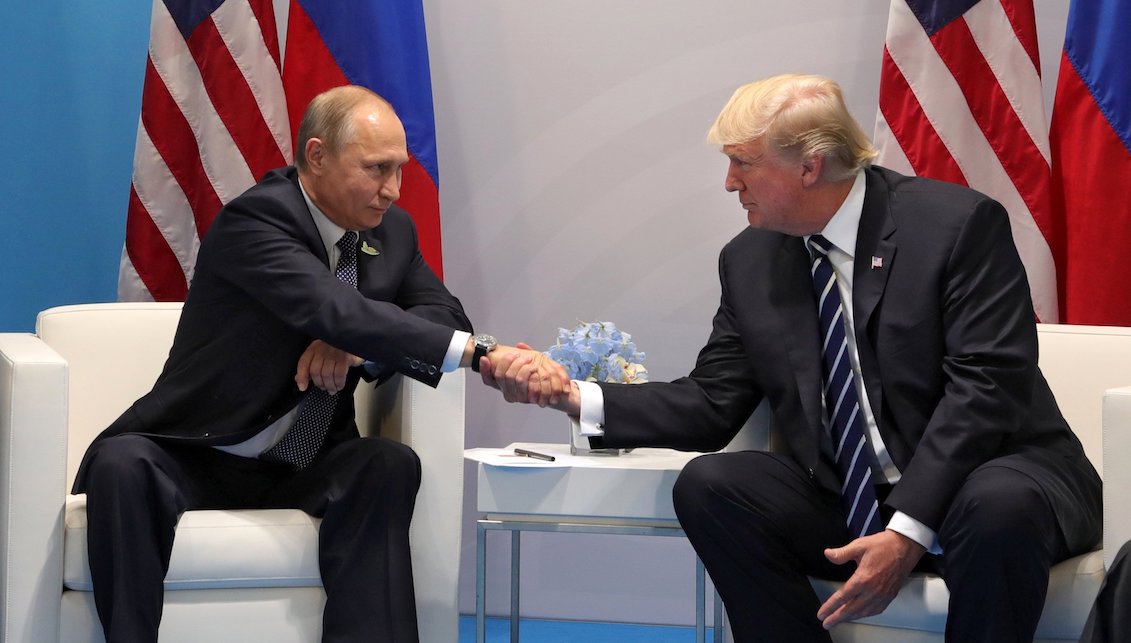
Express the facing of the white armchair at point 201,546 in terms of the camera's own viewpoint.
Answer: facing the viewer

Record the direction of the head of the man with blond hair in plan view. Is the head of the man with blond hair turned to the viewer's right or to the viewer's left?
to the viewer's left

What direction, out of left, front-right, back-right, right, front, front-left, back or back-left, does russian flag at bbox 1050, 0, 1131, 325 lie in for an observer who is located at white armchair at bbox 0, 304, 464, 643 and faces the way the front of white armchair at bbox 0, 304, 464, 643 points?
left

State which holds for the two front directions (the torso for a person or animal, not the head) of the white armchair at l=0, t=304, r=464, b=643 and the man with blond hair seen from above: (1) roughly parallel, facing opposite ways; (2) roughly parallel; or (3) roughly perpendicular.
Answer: roughly perpendicular

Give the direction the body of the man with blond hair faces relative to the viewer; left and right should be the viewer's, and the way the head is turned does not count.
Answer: facing the viewer and to the left of the viewer

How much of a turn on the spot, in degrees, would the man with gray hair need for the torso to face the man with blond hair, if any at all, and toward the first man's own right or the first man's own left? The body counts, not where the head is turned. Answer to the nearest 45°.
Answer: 0° — they already face them

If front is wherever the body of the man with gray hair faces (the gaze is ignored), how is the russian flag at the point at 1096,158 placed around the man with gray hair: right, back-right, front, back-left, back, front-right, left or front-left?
front-left

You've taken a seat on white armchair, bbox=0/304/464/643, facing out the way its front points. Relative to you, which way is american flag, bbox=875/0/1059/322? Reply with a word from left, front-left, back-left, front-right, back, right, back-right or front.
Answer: left

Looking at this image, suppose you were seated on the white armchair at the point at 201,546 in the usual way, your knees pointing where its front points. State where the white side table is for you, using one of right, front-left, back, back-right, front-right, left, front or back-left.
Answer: left
